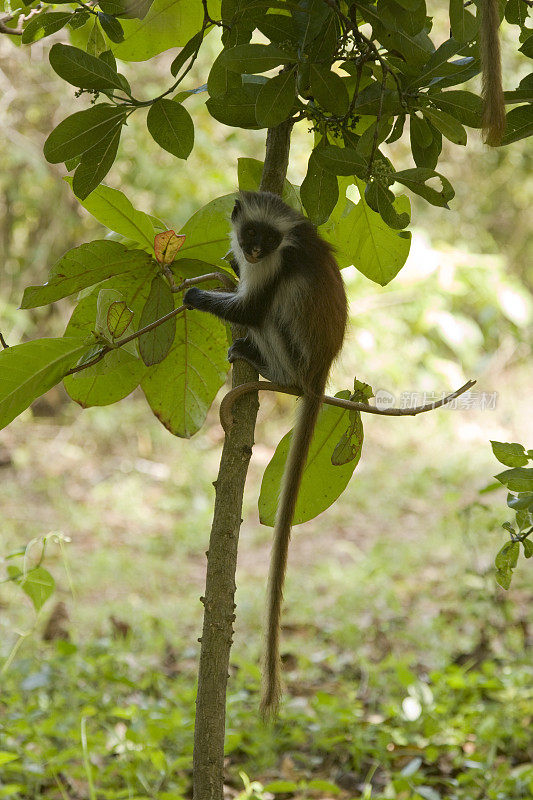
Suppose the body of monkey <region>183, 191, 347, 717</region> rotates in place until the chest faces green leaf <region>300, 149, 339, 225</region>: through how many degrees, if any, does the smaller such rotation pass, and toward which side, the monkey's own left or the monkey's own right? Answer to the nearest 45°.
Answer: approximately 90° to the monkey's own left

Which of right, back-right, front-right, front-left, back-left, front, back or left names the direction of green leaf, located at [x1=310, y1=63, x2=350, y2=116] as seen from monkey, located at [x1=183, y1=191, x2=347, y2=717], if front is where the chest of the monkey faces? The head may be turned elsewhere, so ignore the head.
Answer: left

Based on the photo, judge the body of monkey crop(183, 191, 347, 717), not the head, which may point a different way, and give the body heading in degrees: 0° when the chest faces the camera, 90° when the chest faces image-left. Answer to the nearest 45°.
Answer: approximately 90°
